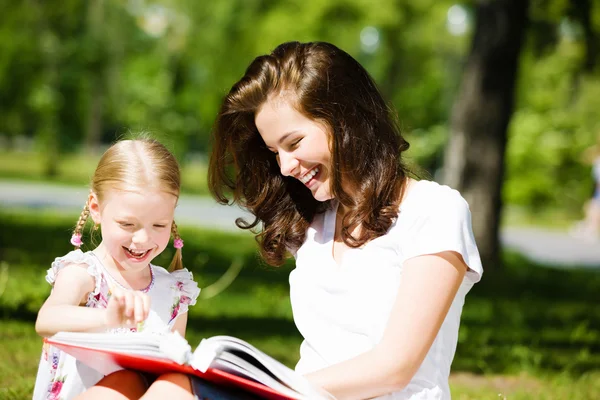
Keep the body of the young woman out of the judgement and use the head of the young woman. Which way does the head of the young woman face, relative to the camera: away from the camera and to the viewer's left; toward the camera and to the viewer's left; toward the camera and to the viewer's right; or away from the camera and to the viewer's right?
toward the camera and to the viewer's left

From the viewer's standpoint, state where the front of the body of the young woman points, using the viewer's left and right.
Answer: facing the viewer and to the left of the viewer

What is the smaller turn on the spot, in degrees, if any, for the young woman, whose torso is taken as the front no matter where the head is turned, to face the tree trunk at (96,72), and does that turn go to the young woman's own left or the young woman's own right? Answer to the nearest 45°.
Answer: approximately 135° to the young woman's own right

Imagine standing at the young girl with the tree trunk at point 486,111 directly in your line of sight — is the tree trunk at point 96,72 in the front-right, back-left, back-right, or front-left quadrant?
front-left

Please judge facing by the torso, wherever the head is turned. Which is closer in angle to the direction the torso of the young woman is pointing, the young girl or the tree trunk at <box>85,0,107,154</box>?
the young girl

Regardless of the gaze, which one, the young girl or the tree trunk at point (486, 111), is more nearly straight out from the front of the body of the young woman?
the young girl

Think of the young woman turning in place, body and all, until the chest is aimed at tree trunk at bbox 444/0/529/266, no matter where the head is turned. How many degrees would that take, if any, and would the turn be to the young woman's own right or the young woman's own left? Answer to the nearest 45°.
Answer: approximately 135° to the young woman's own right

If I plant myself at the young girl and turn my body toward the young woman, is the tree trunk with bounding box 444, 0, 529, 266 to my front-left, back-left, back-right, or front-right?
front-left
